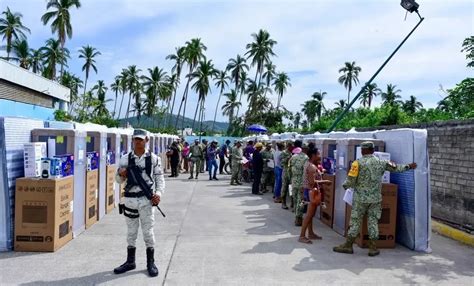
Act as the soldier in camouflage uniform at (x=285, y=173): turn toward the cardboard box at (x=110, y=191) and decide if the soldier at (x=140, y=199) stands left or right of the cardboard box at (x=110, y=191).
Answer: left

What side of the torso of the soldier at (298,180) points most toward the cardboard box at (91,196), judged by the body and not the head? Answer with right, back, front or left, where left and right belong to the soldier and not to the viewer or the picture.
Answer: back

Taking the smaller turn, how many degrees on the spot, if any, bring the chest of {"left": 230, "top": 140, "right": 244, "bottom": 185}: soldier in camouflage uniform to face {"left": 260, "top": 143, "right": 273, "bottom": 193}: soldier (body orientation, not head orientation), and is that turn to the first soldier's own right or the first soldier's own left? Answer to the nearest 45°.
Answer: approximately 45° to the first soldier's own right

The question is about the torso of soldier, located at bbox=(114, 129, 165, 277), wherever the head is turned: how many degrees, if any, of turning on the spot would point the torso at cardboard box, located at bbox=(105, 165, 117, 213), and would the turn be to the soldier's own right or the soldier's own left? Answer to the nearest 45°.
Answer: approximately 180°

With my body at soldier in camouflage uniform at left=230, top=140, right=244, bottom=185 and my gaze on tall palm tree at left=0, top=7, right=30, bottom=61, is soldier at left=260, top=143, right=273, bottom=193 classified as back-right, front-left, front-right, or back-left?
back-left

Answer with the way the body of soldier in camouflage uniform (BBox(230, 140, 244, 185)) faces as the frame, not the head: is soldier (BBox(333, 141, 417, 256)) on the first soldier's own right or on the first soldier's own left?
on the first soldier's own right
